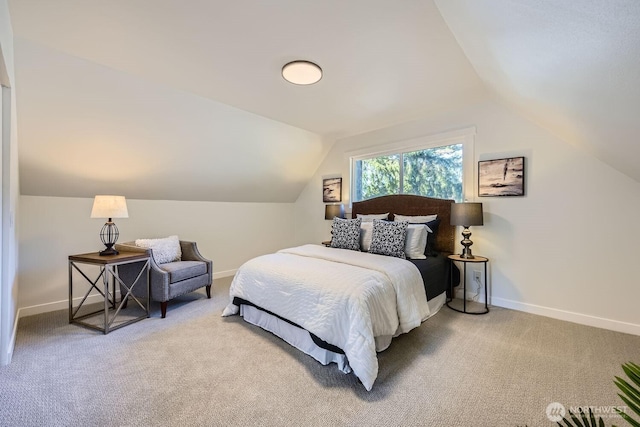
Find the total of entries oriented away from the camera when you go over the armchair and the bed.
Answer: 0

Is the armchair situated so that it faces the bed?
yes

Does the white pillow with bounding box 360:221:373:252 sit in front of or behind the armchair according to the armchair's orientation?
in front

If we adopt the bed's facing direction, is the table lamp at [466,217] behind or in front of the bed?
behind

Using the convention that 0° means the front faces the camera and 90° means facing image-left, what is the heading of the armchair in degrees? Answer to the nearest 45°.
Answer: approximately 315°

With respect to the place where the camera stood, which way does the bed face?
facing the viewer and to the left of the viewer

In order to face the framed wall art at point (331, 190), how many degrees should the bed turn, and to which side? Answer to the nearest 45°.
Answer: approximately 135° to its right
